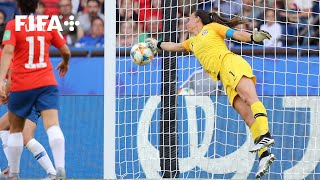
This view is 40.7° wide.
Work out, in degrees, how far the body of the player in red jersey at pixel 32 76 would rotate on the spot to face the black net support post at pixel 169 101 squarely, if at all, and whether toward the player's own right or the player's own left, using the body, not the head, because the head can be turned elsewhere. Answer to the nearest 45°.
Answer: approximately 45° to the player's own right

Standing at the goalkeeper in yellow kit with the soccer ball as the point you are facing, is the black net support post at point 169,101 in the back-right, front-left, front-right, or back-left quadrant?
front-right

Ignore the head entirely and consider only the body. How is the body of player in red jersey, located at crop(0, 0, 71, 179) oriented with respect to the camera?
away from the camera
